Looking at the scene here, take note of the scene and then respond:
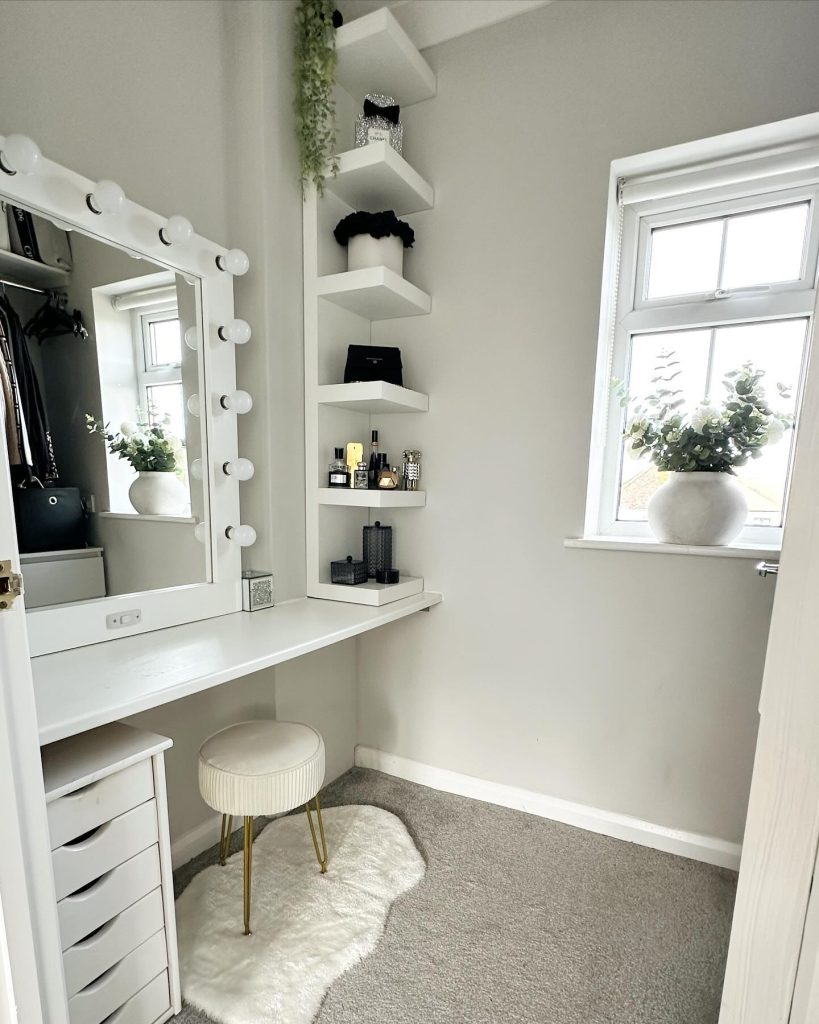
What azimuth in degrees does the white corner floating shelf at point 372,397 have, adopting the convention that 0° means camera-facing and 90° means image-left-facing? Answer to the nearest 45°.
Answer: approximately 0°

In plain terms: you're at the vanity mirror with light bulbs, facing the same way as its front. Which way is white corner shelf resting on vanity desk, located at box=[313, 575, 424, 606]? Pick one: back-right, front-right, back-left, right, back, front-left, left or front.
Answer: front-left

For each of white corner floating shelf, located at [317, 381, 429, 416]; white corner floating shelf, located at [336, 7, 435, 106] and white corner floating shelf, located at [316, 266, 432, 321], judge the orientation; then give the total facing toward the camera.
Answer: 3

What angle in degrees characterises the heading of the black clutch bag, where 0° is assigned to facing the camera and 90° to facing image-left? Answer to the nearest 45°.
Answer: approximately 0°

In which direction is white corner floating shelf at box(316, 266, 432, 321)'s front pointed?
toward the camera

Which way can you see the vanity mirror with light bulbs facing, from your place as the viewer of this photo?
facing the viewer and to the right of the viewer

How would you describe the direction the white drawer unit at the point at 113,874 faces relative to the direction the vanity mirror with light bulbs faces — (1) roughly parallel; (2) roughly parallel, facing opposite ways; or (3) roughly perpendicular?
roughly parallel

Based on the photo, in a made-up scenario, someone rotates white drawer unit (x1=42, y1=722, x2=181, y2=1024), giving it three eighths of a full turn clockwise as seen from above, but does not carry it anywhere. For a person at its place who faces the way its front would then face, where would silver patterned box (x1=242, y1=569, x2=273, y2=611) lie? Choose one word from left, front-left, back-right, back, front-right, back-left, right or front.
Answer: back-right

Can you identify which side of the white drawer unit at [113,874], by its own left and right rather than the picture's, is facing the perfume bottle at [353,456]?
left

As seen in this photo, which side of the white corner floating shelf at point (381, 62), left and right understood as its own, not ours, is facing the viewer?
front

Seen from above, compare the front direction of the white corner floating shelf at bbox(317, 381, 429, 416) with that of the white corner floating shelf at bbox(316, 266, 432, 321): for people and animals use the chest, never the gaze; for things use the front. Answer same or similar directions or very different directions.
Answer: same or similar directions
